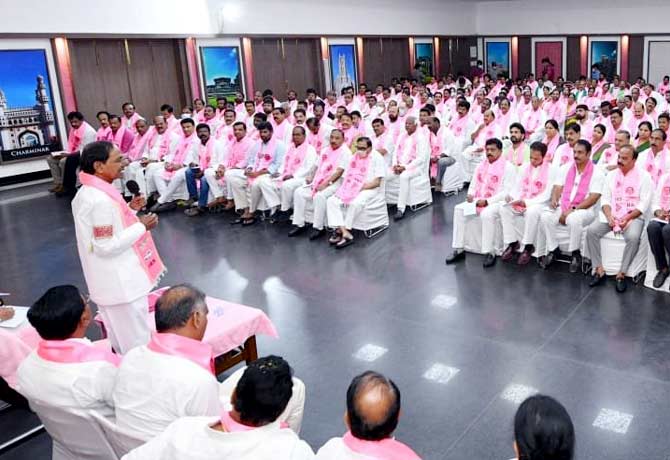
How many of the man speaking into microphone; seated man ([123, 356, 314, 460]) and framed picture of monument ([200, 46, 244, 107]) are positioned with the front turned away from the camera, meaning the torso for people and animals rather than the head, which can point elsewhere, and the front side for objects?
1

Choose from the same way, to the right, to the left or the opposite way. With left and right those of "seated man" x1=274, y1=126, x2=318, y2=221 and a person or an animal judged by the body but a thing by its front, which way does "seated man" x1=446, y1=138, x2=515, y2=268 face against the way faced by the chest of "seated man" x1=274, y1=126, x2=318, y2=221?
the same way

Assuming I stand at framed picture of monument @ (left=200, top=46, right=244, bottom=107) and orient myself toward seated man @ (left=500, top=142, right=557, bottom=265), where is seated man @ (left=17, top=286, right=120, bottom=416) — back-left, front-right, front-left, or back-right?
front-right

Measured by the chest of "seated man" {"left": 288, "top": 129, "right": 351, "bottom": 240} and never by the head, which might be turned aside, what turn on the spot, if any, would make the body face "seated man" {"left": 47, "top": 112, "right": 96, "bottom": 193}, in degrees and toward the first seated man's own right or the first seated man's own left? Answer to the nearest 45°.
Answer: approximately 90° to the first seated man's own right

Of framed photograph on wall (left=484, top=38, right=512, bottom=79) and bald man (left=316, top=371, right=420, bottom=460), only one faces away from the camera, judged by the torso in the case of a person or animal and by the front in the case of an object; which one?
the bald man

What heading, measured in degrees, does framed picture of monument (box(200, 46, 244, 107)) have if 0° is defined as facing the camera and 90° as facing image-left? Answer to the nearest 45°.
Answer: approximately 315°

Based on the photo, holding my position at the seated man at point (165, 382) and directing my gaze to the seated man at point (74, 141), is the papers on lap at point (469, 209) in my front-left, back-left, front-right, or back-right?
front-right

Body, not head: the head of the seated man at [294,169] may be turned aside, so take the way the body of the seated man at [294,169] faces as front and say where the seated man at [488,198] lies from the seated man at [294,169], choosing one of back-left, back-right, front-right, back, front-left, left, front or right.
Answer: left

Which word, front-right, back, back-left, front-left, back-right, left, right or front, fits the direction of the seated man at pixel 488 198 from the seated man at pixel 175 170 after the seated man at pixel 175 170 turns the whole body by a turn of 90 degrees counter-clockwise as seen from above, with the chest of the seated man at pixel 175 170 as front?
front

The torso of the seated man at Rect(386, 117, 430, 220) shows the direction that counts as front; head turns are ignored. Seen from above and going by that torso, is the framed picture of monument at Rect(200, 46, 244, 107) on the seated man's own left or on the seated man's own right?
on the seated man's own right

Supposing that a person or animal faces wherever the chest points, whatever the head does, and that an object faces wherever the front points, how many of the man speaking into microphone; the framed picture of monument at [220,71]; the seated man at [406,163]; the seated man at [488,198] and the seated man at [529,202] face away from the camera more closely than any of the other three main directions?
0

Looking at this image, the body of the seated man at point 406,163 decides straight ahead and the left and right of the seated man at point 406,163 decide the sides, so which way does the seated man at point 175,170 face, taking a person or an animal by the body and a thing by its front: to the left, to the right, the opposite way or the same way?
the same way

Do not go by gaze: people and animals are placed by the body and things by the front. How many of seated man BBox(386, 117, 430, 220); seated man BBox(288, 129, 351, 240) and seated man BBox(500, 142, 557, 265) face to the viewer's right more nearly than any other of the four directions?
0

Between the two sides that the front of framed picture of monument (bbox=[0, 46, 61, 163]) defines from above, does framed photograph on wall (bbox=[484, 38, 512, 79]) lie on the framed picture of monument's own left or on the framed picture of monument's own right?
on the framed picture of monument's own left

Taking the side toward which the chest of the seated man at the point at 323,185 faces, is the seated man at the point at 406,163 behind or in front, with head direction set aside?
behind

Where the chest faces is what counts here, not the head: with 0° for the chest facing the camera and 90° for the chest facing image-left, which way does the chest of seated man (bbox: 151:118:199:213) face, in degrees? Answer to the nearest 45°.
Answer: approximately 45°

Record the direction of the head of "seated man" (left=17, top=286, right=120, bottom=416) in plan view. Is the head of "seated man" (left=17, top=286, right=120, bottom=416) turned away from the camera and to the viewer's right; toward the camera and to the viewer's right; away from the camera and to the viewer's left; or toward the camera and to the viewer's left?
away from the camera and to the viewer's right

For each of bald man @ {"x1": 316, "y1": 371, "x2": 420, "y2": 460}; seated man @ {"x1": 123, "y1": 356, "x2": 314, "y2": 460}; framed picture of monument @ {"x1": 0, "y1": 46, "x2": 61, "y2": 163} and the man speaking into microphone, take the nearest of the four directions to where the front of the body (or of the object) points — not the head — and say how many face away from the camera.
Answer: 2

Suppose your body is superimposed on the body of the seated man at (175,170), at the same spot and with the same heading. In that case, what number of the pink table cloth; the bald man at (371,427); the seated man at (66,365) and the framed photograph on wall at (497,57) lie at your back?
1

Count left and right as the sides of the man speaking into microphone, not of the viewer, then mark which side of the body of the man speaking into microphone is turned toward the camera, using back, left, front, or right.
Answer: right

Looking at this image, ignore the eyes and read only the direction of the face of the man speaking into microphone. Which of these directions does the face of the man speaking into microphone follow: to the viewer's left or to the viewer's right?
to the viewer's right

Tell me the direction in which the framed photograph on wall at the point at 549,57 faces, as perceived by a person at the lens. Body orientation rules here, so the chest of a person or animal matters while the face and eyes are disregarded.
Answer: facing the viewer

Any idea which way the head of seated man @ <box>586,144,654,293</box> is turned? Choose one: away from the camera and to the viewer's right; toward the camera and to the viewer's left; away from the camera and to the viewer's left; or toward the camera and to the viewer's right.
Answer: toward the camera and to the viewer's left

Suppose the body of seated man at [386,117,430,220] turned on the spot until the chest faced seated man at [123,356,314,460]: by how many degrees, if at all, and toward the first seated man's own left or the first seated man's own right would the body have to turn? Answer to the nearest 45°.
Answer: approximately 45° to the first seated man's own left

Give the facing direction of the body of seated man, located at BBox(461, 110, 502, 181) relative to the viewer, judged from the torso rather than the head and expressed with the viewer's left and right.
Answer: facing the viewer and to the left of the viewer
